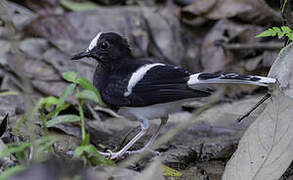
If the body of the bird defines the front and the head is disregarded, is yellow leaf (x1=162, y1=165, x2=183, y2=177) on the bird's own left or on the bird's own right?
on the bird's own left

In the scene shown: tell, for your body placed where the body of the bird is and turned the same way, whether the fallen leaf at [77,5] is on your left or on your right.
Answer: on your right

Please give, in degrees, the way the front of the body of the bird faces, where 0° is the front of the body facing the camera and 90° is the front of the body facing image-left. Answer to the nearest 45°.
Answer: approximately 90°

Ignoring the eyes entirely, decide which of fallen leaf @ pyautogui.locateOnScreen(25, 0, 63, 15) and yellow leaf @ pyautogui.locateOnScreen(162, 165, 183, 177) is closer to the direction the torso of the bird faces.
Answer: the fallen leaf

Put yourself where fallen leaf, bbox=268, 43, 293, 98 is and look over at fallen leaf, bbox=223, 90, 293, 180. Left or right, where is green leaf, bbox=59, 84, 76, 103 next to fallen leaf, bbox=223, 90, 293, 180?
right

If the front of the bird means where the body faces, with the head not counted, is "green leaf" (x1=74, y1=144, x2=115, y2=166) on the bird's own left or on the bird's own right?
on the bird's own left

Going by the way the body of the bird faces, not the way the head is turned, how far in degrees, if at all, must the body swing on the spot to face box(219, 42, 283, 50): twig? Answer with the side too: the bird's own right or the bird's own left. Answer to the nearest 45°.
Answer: approximately 135° to the bird's own right

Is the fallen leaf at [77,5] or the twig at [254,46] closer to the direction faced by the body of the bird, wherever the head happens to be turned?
the fallen leaf

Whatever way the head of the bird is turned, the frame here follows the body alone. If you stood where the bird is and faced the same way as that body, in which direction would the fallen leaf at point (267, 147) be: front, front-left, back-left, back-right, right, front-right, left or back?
back-left

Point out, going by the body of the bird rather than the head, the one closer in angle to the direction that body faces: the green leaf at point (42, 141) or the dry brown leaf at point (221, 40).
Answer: the green leaf
